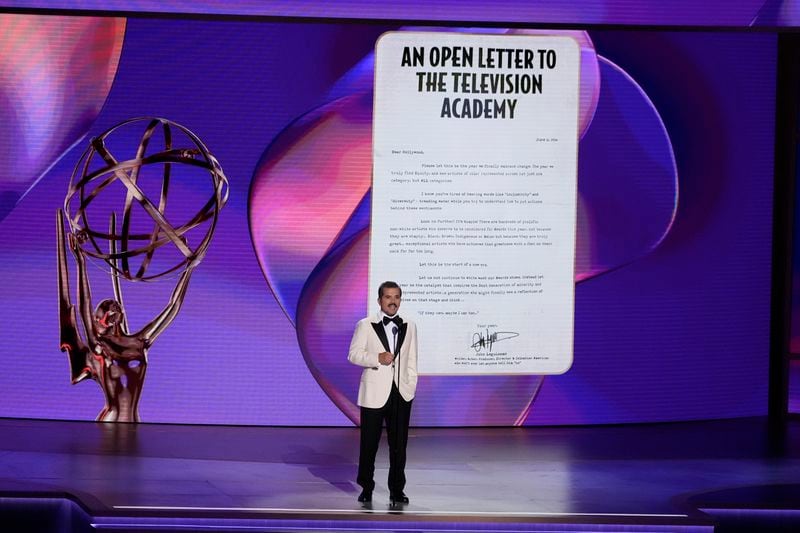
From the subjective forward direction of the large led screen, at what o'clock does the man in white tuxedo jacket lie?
The man in white tuxedo jacket is roughly at 11 o'clock from the large led screen.

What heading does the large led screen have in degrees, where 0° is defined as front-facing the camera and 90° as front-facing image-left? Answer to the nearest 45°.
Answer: approximately 0°
